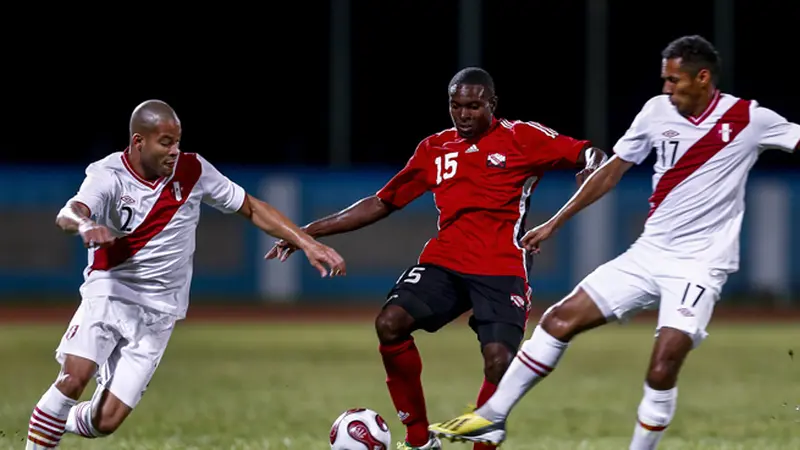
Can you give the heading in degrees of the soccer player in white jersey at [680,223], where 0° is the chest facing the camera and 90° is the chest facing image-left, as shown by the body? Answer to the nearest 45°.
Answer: approximately 45°

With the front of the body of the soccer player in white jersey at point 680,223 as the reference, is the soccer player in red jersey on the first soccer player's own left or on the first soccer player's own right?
on the first soccer player's own right

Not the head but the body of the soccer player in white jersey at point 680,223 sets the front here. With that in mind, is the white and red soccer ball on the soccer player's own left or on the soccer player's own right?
on the soccer player's own right

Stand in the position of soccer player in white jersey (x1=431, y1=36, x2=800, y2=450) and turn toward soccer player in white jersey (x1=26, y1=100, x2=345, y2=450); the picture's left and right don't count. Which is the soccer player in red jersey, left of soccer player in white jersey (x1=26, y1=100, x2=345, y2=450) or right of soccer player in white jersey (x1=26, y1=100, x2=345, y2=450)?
right

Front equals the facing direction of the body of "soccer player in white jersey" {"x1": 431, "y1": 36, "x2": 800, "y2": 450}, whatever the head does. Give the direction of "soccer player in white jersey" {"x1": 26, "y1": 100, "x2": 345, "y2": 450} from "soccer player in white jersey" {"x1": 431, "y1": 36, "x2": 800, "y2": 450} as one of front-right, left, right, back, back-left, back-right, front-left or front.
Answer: front-right
